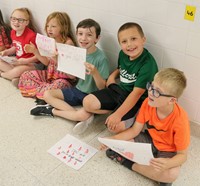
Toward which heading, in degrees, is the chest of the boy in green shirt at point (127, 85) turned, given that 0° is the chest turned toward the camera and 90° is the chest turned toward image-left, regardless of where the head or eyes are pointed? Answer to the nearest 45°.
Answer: approximately 45°

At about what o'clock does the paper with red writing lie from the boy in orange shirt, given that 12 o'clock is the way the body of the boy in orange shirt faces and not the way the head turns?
The paper with red writing is roughly at 2 o'clock from the boy in orange shirt.

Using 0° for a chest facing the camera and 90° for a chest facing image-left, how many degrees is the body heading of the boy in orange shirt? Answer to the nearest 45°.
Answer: approximately 45°
